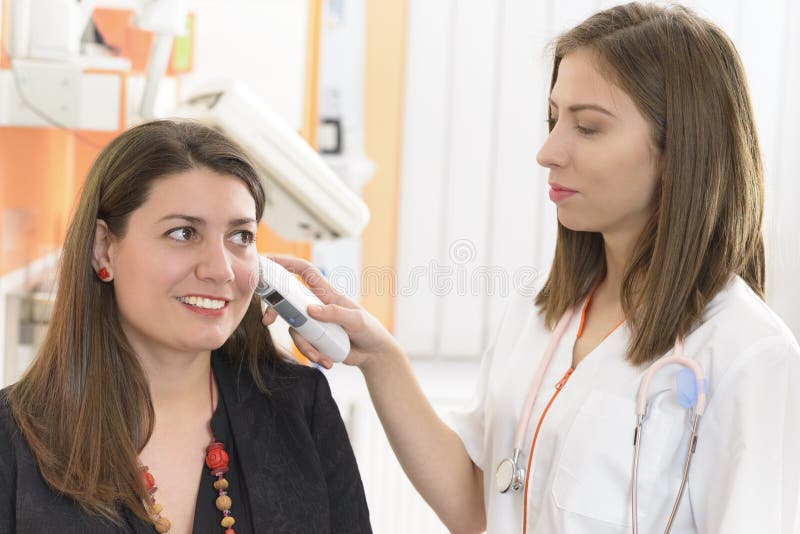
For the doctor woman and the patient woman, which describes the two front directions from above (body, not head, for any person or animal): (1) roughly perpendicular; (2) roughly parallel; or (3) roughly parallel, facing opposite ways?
roughly perpendicular

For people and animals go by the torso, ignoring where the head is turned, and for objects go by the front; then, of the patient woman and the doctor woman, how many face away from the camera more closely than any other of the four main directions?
0

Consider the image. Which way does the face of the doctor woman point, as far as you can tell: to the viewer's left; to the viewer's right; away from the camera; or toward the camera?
to the viewer's left

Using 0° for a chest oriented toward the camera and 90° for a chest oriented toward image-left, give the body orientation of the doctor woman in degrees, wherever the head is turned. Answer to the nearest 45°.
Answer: approximately 45°

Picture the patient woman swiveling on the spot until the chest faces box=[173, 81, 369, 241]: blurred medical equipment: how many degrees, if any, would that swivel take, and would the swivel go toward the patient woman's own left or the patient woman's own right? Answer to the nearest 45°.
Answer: approximately 135° to the patient woman's own left

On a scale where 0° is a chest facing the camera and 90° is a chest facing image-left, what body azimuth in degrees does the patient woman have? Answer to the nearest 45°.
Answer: approximately 315°

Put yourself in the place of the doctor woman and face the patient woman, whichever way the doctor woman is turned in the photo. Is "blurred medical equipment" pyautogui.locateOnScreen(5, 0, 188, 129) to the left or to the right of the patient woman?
right

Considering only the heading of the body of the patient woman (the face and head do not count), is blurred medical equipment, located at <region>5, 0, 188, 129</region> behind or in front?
behind

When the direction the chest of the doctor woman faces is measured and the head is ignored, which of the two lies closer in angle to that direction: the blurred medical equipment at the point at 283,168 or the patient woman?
the patient woman

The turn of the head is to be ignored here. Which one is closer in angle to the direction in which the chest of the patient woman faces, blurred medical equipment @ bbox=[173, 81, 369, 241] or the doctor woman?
the doctor woman

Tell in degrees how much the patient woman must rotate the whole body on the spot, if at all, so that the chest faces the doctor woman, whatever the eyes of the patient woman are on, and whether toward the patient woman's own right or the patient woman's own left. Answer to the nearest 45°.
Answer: approximately 45° to the patient woman's own left
